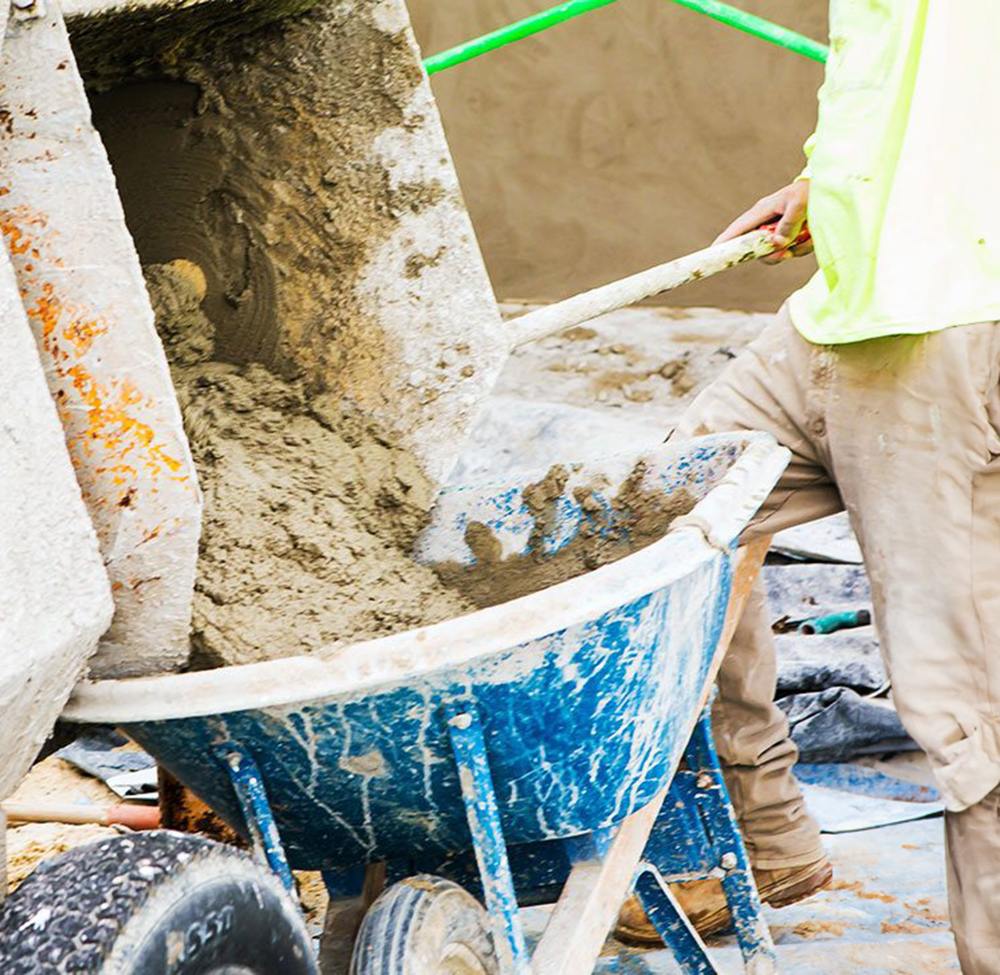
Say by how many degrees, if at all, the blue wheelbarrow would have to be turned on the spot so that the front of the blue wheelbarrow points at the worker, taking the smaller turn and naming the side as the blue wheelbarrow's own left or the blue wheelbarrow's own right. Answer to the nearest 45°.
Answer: approximately 180°

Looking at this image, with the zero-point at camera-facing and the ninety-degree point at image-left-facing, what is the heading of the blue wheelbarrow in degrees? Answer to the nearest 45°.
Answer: approximately 45°

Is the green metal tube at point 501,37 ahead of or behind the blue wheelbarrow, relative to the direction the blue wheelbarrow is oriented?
behind
